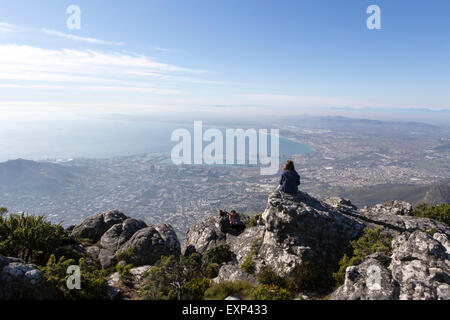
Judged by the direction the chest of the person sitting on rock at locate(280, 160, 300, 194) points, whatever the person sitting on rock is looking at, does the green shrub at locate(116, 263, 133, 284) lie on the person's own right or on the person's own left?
on the person's own left

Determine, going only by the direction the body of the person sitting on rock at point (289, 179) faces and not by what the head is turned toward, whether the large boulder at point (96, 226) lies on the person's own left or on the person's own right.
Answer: on the person's own left

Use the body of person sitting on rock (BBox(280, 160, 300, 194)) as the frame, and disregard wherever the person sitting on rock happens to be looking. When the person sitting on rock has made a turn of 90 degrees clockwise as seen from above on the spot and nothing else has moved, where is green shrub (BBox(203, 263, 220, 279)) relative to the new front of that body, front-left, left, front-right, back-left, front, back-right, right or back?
back-right

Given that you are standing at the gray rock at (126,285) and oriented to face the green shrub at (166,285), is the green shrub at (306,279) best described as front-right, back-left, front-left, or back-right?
front-left

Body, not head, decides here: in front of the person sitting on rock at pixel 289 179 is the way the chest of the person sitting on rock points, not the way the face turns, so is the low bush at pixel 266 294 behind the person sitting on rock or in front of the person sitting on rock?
behind

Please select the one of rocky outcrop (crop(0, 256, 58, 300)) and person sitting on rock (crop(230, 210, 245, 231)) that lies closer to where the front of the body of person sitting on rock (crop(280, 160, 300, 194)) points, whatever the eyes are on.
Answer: the person sitting on rock

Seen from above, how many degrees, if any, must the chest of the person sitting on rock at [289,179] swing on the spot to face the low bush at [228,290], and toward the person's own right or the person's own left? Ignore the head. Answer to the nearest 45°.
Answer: approximately 180°

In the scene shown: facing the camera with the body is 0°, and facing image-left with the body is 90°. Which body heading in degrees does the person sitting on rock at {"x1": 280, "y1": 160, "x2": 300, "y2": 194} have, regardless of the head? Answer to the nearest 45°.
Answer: approximately 180°

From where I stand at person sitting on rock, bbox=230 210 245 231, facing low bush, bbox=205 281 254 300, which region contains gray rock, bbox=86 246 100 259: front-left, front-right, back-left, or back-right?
front-right

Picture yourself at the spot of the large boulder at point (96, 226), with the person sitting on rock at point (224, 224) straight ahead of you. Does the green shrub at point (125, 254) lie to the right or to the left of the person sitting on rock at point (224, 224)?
right

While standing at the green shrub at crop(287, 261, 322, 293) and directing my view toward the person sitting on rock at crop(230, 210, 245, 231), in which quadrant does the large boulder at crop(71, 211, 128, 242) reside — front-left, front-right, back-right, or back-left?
front-left
